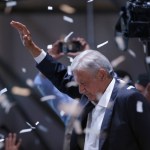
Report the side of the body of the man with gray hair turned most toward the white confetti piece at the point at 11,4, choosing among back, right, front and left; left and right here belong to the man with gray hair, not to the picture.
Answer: right

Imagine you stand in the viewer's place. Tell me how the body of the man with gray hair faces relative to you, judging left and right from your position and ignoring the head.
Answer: facing the viewer and to the left of the viewer

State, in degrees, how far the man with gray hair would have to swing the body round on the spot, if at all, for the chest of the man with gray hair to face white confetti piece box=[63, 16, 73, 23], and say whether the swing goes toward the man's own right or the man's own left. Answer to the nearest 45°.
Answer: approximately 135° to the man's own right
